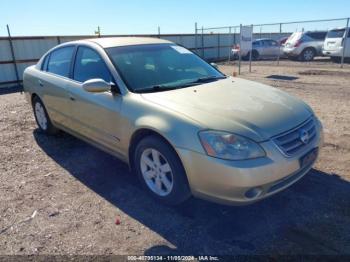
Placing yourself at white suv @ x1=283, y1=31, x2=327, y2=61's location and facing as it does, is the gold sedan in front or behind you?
behind

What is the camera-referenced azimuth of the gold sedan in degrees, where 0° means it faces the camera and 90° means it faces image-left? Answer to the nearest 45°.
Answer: approximately 315°

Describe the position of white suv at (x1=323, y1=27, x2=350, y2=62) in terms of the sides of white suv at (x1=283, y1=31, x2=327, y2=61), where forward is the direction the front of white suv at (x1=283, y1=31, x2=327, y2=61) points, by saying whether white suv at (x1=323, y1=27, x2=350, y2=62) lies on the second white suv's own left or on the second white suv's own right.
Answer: on the second white suv's own right
